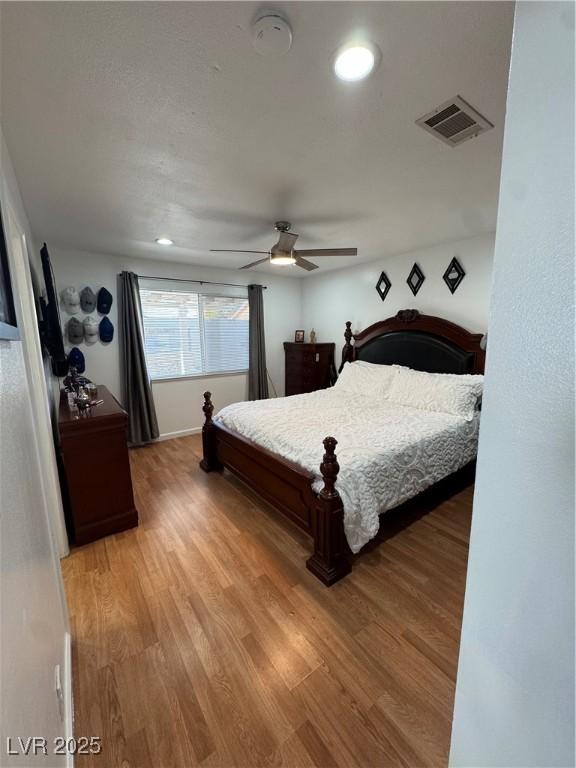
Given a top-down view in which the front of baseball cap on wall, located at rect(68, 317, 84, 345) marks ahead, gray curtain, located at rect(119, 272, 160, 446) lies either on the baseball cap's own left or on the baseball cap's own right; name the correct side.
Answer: on the baseball cap's own left

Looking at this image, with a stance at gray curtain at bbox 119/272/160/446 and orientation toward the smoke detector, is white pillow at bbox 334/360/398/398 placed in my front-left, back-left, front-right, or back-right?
front-left

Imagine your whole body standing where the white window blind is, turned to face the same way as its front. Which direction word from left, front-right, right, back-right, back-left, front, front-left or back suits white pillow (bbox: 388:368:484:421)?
front

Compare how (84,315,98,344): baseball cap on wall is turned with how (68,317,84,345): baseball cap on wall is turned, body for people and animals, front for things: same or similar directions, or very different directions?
same or similar directions

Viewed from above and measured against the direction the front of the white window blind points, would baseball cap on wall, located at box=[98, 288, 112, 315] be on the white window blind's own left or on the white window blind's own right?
on the white window blind's own right

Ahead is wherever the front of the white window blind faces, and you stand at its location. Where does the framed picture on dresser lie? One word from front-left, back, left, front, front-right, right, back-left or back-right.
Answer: front-left

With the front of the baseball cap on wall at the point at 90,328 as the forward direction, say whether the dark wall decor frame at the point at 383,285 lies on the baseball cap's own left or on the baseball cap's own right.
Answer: on the baseball cap's own left
